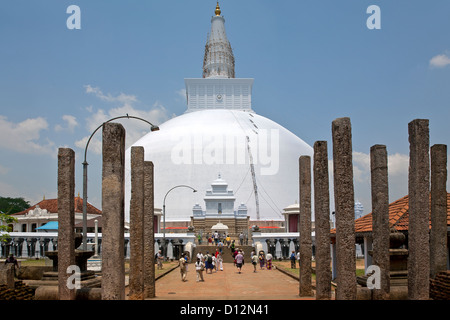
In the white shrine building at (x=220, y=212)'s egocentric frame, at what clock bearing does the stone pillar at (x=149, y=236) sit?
The stone pillar is roughly at 12 o'clock from the white shrine building.

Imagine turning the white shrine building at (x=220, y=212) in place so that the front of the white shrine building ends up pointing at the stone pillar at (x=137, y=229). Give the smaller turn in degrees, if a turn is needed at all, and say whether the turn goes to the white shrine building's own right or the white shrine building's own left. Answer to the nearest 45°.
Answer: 0° — it already faces it

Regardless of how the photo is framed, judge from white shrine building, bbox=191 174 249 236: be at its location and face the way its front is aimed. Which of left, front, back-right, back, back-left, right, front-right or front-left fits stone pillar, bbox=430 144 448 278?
front

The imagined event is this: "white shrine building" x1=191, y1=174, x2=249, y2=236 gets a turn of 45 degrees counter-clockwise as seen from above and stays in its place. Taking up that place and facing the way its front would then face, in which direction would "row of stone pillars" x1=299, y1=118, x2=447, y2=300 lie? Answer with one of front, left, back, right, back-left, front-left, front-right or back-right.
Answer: front-right

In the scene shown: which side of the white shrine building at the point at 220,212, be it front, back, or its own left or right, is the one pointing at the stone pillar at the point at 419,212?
front

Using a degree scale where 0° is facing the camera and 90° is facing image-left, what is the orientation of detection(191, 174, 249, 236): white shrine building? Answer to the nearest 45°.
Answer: approximately 0°

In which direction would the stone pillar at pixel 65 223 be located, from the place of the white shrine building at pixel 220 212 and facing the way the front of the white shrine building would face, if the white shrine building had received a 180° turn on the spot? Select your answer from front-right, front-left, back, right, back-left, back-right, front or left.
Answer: back

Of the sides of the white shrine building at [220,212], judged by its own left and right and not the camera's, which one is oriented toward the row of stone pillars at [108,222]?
front

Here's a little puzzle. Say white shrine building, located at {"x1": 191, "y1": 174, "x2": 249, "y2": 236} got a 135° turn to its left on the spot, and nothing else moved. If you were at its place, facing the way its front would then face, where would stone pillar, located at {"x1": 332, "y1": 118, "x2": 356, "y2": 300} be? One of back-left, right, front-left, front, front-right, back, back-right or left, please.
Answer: back-right

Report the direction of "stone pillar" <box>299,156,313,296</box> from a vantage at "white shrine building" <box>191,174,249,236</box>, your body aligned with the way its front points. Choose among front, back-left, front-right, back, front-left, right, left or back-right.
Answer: front
